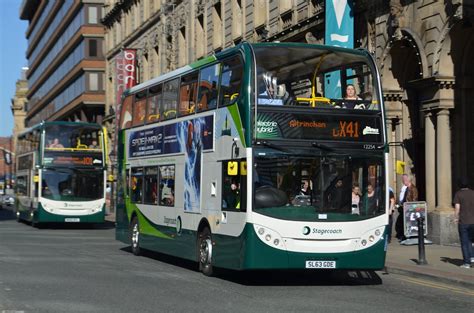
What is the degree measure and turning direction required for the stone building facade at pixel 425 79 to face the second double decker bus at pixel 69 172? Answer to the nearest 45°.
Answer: approximately 90° to its right

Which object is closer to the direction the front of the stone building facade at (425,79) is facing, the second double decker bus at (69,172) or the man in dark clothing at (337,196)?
the man in dark clothing

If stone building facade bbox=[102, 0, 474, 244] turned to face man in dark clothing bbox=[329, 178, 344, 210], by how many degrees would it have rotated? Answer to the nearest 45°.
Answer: approximately 45° to its left

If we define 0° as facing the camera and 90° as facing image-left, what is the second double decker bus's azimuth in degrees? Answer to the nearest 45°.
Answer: approximately 0°

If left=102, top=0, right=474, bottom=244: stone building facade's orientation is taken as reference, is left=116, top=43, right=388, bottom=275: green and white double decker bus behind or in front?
in front

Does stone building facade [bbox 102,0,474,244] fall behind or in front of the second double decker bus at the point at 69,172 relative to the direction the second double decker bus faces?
in front

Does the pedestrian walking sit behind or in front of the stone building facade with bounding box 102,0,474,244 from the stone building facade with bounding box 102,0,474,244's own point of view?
in front

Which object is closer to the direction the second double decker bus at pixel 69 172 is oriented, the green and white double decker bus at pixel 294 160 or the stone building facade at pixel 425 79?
the green and white double decker bus

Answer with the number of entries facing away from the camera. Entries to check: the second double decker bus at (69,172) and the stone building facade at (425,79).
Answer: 0
